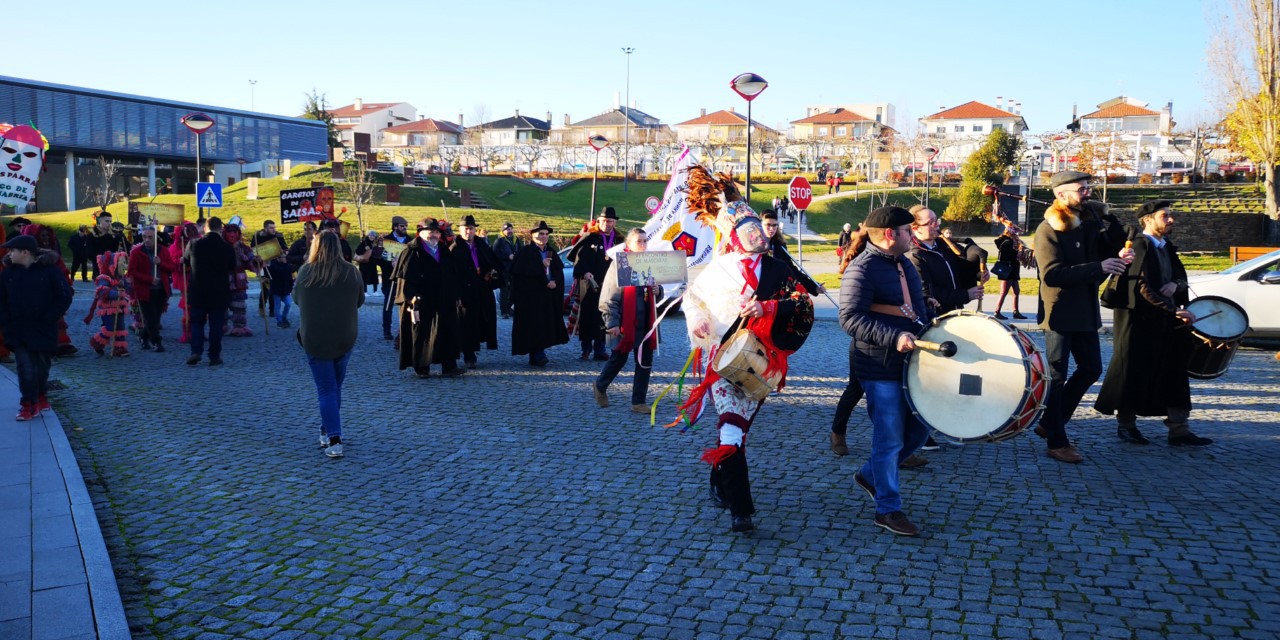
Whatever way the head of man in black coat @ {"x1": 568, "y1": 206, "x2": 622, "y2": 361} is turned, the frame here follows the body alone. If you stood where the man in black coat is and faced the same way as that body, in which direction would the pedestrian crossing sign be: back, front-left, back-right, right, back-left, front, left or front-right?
back

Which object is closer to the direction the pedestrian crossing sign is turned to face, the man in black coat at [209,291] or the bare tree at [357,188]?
the man in black coat

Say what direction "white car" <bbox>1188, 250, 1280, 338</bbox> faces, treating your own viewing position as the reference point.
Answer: facing to the left of the viewer

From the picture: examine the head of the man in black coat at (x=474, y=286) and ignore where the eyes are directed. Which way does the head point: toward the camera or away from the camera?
toward the camera

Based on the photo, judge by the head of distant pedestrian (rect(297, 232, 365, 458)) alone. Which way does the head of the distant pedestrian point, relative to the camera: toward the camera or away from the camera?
away from the camera

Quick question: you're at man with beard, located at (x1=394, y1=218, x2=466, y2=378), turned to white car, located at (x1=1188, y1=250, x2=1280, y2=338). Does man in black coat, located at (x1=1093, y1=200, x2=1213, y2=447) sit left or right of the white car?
right

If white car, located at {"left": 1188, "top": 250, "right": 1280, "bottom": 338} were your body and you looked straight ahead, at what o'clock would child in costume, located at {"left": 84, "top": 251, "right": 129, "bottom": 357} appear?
The child in costume is roughly at 11 o'clock from the white car.

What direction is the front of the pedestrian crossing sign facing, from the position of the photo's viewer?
facing the viewer

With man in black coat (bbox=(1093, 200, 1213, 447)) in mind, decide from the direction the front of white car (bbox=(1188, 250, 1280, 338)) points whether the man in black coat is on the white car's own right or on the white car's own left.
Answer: on the white car's own left

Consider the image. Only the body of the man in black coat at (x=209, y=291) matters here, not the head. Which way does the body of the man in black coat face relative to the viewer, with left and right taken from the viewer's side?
facing away from the viewer

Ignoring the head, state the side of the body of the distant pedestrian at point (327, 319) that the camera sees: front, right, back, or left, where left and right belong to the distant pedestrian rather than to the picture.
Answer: back
